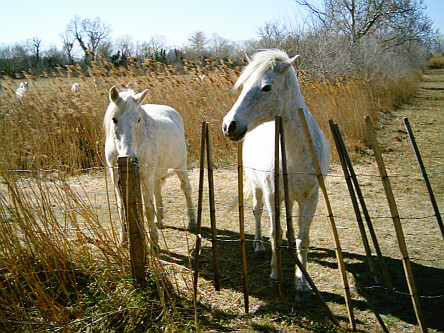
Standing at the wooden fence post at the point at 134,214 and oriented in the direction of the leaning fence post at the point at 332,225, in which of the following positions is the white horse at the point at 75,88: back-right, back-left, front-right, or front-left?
back-left

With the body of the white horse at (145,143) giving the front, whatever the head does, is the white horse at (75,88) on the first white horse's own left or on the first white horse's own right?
on the first white horse's own right

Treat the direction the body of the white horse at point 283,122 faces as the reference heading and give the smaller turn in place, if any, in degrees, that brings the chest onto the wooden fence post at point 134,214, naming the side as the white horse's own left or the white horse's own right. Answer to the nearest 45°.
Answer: approximately 90° to the white horse's own right

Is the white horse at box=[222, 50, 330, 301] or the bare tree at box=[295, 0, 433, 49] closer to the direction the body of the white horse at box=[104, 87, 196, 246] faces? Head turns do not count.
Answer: the white horse

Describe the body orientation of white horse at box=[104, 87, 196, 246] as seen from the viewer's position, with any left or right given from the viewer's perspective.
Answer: facing the viewer and to the left of the viewer

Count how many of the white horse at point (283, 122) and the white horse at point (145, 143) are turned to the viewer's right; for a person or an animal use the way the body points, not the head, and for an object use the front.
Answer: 0

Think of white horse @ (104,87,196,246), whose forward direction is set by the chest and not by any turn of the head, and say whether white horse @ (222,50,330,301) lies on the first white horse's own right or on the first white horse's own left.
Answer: on the first white horse's own left

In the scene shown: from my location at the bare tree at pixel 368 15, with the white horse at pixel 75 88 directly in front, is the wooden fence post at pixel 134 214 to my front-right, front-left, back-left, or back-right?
front-left

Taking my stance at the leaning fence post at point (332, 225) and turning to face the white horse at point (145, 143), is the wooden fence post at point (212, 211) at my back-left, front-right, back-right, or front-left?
front-left

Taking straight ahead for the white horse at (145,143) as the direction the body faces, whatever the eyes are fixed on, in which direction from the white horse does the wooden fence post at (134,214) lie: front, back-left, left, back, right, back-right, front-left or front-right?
front-left

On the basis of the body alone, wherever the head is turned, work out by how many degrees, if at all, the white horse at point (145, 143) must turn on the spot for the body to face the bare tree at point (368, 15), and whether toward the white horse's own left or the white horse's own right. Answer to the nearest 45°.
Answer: approximately 180°

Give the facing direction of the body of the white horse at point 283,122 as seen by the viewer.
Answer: toward the camera

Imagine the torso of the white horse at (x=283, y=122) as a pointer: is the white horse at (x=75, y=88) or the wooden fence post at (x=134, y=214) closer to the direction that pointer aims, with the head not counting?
the wooden fence post

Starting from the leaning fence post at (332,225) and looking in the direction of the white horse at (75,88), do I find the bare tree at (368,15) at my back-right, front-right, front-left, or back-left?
front-right

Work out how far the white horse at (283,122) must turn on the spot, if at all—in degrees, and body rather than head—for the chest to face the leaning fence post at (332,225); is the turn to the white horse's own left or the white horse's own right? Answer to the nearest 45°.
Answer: approximately 45° to the white horse's own left
